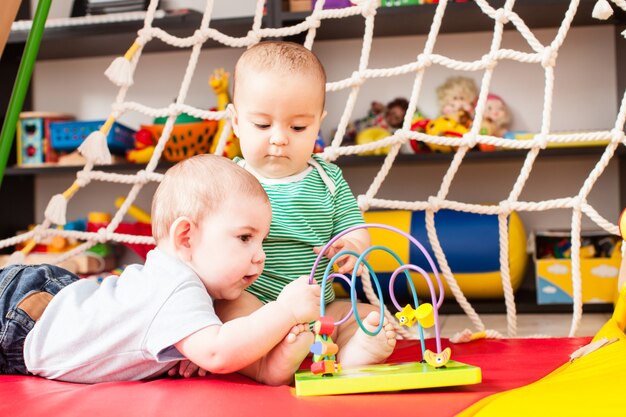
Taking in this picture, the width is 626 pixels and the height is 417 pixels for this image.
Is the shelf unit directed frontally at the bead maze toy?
yes

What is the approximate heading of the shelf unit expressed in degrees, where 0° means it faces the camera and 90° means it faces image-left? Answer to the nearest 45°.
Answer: approximately 0°

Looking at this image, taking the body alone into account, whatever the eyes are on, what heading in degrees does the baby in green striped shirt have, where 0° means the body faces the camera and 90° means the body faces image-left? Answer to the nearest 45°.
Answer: approximately 0°

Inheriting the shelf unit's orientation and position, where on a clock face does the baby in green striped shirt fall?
The baby in green striped shirt is roughly at 12 o'clock from the shelf unit.

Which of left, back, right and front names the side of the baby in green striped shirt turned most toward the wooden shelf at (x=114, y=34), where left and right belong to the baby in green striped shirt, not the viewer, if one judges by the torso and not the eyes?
back

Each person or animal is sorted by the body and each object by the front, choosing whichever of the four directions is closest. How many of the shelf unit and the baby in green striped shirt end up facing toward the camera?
2

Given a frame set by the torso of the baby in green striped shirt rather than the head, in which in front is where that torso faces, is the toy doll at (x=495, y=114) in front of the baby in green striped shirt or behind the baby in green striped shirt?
behind

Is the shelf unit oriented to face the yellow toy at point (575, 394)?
yes
